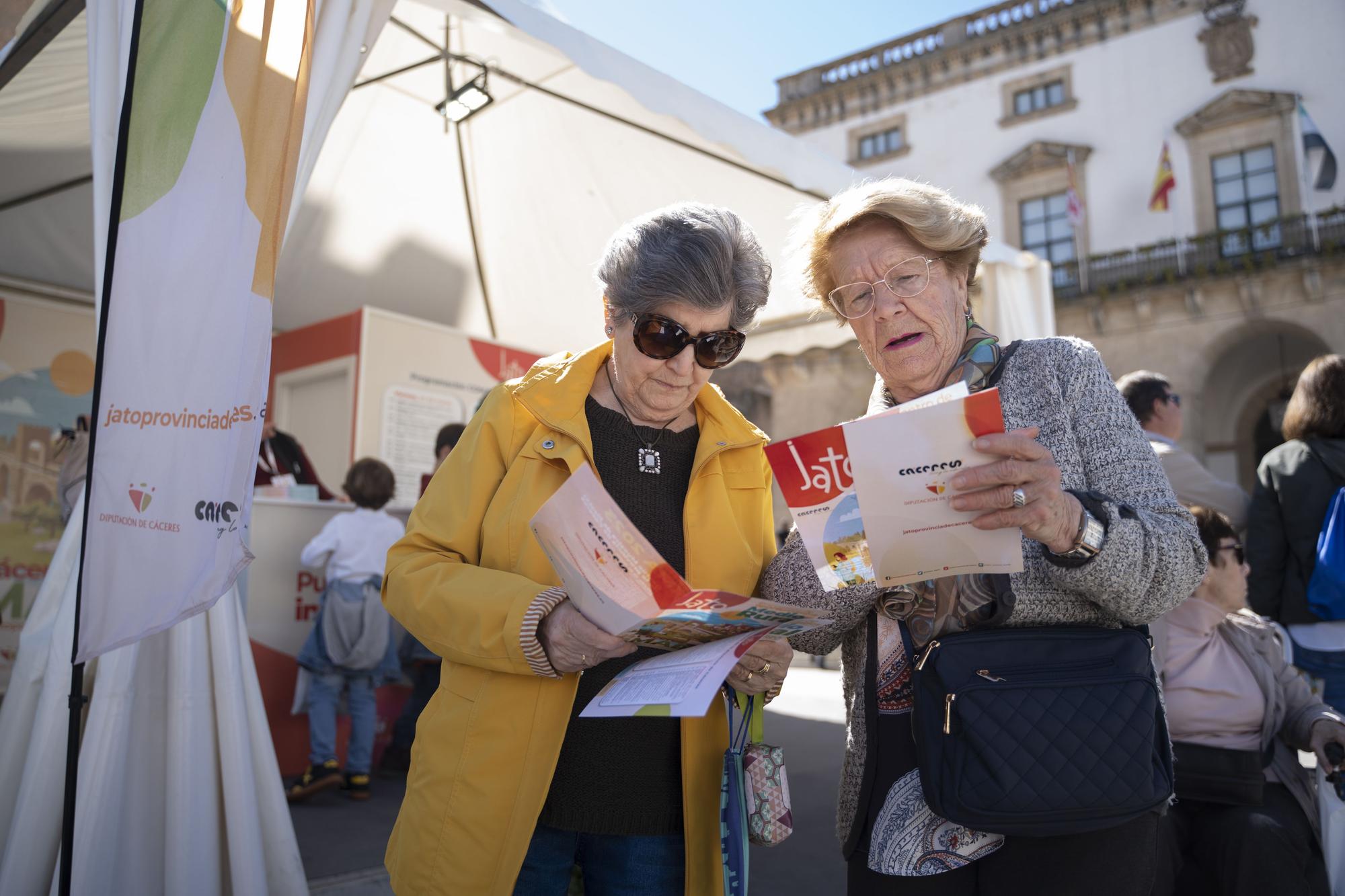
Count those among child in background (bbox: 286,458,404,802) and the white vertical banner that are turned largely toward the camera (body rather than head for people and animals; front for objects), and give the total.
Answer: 1

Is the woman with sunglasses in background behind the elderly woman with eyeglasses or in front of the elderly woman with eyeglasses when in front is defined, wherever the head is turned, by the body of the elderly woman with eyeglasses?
behind

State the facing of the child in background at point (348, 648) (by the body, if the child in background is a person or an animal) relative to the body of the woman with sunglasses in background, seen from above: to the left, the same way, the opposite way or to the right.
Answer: the opposite way

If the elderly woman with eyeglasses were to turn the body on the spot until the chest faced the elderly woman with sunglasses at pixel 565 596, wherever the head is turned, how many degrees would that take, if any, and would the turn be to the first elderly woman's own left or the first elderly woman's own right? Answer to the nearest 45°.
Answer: approximately 45° to the first elderly woman's own right

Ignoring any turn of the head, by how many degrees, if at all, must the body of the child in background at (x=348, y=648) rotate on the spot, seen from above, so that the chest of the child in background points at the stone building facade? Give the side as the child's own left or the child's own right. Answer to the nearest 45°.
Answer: approximately 45° to the child's own right

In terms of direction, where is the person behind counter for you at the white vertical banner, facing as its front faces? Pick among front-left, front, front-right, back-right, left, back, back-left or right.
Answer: back

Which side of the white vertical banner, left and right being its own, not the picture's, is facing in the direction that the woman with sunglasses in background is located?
left

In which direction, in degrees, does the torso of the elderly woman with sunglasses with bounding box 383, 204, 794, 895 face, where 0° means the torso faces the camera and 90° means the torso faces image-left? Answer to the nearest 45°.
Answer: approximately 315°

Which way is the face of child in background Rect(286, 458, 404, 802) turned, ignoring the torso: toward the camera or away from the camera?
away from the camera

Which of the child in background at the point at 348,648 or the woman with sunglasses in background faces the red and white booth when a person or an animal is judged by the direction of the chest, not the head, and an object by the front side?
the child in background

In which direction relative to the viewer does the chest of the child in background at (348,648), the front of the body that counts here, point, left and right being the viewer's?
facing away from the viewer

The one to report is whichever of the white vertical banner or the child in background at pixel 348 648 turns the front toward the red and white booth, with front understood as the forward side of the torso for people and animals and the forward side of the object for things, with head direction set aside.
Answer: the child in background

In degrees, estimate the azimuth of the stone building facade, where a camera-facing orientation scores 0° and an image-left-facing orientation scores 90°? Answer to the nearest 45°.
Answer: approximately 45°
